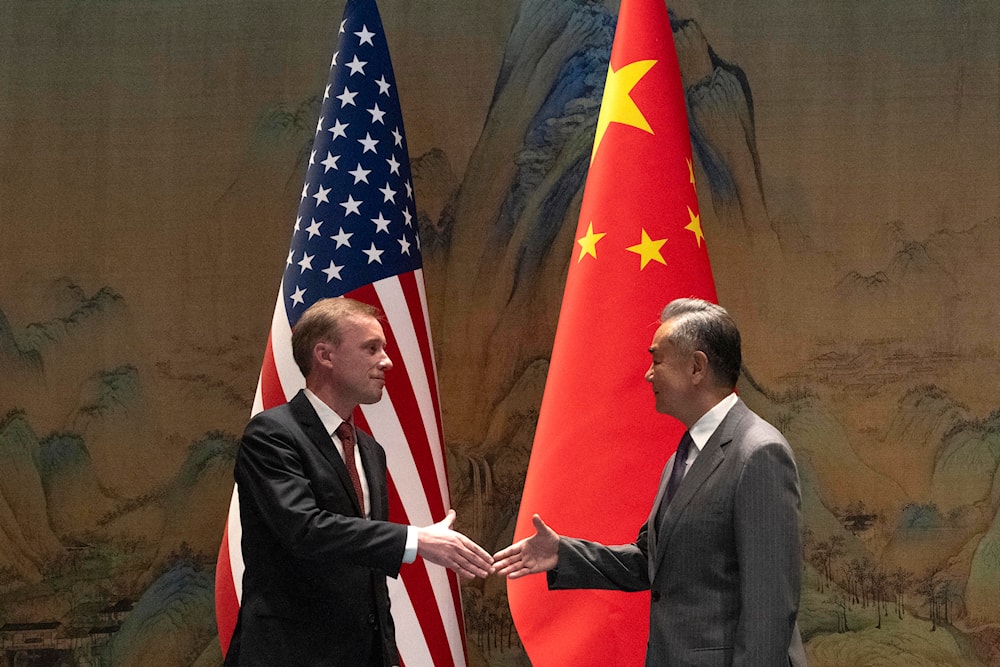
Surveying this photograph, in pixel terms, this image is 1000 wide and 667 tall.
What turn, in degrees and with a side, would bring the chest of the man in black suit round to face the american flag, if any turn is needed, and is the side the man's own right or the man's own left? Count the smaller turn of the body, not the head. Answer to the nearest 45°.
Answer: approximately 135° to the man's own left

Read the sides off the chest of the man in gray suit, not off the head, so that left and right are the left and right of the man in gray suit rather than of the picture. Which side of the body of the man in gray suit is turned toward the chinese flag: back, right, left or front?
right

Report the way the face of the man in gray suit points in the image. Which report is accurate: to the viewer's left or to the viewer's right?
to the viewer's left

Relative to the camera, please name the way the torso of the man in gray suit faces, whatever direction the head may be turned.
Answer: to the viewer's left

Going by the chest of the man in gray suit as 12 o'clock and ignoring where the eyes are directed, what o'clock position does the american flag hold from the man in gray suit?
The american flag is roughly at 2 o'clock from the man in gray suit.

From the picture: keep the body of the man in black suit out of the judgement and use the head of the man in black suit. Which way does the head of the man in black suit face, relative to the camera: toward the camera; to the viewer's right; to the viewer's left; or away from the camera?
to the viewer's right

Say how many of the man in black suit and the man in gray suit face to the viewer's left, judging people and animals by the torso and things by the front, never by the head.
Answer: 1

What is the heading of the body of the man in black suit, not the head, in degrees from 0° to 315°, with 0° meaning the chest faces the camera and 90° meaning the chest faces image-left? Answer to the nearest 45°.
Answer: approximately 315°

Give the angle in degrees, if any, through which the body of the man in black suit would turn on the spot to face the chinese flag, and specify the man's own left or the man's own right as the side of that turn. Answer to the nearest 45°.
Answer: approximately 90° to the man's own left

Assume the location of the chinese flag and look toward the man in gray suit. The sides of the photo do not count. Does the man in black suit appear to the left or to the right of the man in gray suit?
right

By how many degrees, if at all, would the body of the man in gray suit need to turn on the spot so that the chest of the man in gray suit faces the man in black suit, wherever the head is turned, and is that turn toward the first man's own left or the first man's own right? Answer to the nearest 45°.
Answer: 0° — they already face them
